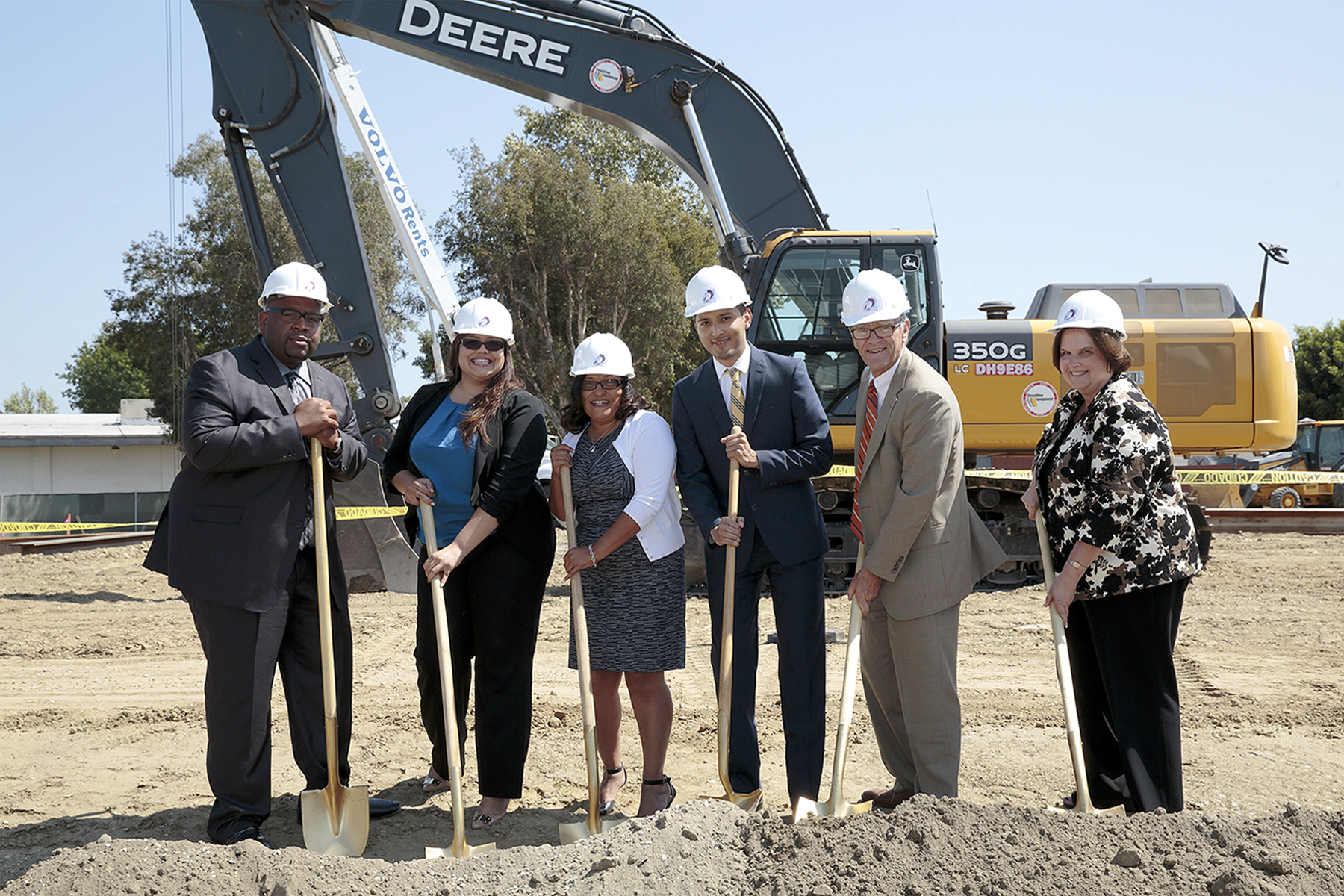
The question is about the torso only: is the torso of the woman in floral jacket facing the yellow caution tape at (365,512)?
no

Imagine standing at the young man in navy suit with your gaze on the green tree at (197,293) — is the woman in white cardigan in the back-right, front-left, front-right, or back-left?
front-left

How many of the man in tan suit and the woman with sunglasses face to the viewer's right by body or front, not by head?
0

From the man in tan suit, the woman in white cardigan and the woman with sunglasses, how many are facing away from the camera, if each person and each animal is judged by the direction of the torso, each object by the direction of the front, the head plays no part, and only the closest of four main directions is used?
0

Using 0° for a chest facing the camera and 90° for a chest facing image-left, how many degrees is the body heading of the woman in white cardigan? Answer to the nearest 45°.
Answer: approximately 45°

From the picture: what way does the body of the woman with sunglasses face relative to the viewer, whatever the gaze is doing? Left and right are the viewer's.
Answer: facing the viewer and to the left of the viewer

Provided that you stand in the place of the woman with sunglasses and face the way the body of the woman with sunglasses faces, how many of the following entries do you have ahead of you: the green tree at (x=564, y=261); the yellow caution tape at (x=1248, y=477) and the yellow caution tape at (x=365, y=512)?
0

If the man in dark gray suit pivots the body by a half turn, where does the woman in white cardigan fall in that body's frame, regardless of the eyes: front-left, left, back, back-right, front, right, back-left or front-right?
back-right

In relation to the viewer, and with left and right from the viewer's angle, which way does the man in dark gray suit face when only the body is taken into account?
facing the viewer and to the right of the viewer

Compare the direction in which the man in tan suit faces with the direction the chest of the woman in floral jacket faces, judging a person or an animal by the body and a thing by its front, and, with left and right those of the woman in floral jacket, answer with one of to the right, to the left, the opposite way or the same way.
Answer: the same way

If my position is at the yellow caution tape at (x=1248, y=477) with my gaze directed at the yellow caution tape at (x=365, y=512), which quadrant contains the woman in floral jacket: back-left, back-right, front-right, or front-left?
front-left

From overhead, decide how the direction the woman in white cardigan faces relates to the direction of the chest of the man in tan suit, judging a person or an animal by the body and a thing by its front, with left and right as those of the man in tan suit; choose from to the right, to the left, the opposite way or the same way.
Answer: the same way

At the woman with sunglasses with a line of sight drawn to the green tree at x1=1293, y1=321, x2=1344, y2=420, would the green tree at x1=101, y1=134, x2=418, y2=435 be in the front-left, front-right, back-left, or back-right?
front-left

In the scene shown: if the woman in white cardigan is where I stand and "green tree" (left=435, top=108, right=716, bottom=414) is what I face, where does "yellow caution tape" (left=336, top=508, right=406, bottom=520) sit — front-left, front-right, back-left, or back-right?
front-left

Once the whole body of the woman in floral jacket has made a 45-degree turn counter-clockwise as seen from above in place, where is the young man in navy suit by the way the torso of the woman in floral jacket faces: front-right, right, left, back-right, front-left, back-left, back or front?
right

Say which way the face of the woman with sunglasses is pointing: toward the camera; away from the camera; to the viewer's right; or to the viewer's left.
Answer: toward the camera

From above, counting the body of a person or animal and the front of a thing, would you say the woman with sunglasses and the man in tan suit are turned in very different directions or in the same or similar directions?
same or similar directions

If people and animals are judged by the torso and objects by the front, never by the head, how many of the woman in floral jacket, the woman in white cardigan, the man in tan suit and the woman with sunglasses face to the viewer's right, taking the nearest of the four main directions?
0

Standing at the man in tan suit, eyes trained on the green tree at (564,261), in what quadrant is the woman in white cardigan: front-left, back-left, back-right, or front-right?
front-left
